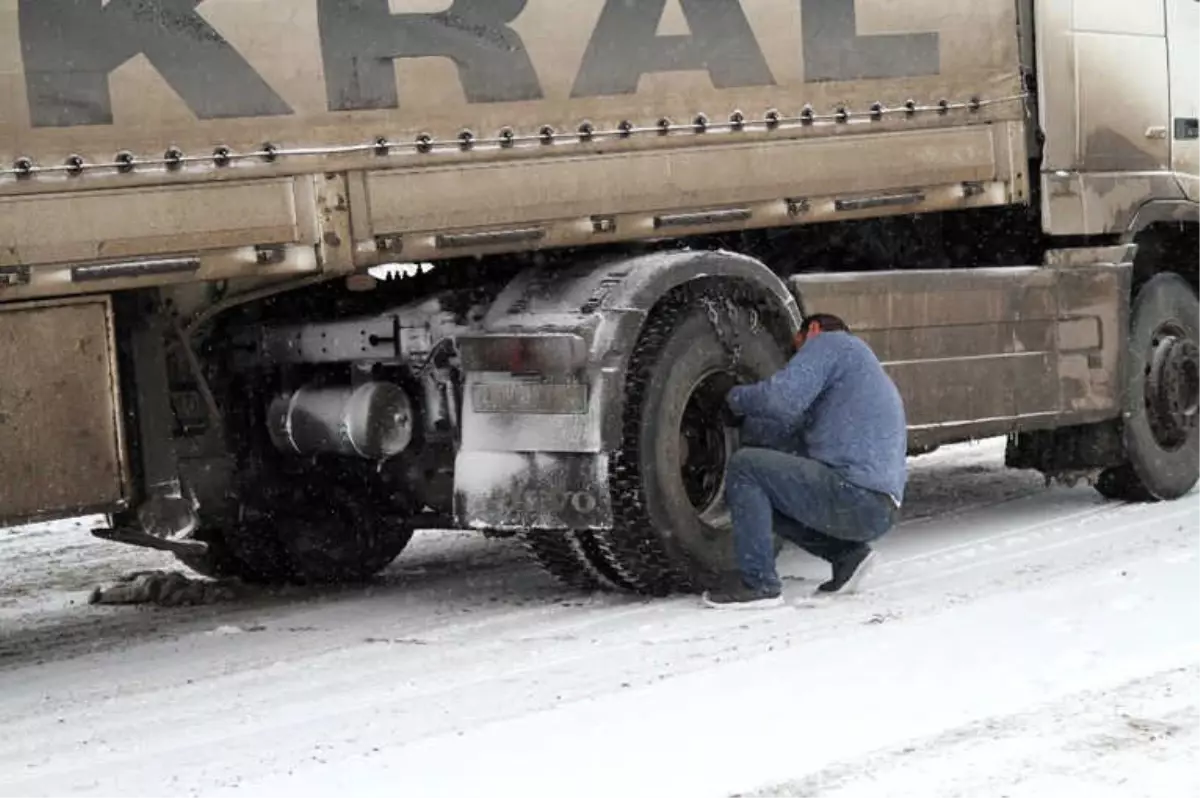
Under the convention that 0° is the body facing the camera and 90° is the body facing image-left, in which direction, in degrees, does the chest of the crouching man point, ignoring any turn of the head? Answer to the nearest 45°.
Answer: approximately 90°

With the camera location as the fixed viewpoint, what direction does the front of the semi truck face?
facing away from the viewer and to the right of the viewer

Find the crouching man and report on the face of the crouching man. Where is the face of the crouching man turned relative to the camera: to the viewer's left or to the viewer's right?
to the viewer's left
